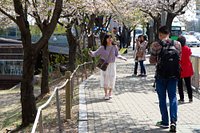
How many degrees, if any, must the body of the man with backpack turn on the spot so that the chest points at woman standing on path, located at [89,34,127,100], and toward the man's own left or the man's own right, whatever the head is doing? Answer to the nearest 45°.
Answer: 0° — they already face them

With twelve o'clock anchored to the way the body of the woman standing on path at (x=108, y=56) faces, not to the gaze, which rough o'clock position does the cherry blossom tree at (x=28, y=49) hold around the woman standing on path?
The cherry blossom tree is roughly at 2 o'clock from the woman standing on path.

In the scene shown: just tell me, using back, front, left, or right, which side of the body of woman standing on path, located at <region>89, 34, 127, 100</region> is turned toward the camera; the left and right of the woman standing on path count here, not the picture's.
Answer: front

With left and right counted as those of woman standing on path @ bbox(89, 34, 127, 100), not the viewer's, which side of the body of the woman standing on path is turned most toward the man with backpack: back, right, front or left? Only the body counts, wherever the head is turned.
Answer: front

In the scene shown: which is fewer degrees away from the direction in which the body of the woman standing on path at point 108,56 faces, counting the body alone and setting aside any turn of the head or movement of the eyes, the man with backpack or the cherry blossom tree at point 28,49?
the man with backpack

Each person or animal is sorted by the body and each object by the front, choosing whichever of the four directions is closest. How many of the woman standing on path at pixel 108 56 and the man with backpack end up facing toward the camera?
1

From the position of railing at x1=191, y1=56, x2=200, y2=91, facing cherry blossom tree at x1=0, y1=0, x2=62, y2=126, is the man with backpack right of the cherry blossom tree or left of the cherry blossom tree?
left

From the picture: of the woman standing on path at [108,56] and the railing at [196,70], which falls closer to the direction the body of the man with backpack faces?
the woman standing on path

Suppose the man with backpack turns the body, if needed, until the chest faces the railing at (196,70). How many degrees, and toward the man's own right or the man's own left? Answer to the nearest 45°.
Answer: approximately 45° to the man's own right

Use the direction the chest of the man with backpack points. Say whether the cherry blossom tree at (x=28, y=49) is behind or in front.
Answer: in front

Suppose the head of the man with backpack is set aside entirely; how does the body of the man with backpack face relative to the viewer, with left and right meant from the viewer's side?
facing away from the viewer and to the left of the viewer
